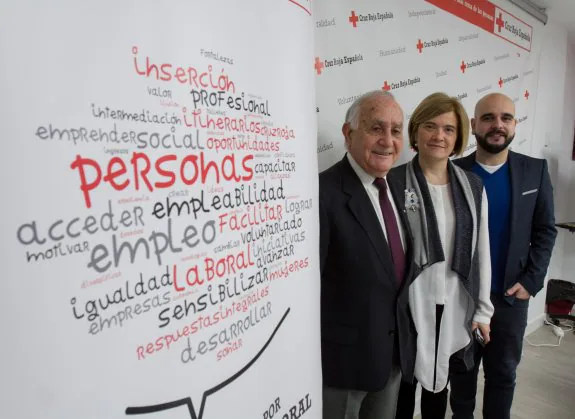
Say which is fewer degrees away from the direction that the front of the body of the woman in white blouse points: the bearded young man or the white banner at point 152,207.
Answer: the white banner

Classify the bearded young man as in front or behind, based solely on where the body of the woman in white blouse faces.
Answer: behind

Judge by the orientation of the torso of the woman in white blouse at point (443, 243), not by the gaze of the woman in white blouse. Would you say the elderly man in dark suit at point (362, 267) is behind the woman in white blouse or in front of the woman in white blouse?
in front

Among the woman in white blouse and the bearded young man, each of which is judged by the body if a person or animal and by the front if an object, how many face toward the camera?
2

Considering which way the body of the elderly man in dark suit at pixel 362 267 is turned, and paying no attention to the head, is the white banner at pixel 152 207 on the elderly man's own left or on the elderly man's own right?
on the elderly man's own right

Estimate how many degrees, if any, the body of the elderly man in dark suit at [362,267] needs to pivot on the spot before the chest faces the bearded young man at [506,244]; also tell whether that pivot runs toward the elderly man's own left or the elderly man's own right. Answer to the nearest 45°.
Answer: approximately 90° to the elderly man's own left

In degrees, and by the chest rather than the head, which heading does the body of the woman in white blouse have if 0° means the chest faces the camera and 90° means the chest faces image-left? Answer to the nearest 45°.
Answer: approximately 0°
